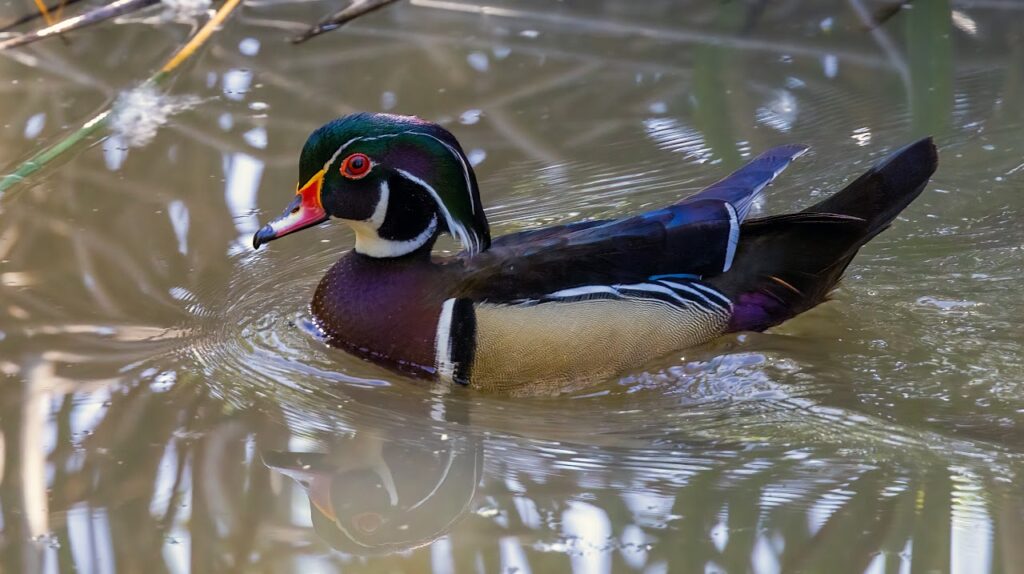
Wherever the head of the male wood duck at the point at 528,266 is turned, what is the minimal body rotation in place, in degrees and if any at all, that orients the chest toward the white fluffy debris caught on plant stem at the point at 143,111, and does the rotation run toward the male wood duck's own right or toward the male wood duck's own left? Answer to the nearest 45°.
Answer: approximately 45° to the male wood duck's own right

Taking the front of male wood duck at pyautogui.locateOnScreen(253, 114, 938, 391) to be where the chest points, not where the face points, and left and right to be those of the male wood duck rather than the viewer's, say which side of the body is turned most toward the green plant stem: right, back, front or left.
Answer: front

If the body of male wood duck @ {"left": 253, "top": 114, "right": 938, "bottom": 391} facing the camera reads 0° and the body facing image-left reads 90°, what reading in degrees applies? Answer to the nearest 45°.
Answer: approximately 90°
